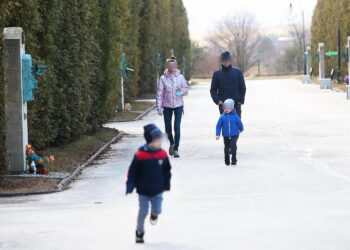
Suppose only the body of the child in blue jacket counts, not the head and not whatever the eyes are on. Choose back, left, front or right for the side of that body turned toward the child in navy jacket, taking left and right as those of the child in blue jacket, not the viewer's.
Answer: front

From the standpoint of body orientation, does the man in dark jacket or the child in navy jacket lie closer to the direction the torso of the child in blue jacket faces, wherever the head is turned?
the child in navy jacket

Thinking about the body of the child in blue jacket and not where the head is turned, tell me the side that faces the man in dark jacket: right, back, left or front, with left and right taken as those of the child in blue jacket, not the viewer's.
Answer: back

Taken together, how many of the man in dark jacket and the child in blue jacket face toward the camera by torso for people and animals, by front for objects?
2

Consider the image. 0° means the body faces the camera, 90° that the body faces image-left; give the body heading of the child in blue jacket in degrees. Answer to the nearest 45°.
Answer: approximately 0°

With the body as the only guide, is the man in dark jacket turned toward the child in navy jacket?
yes

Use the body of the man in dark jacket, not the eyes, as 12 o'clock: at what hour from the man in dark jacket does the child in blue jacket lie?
The child in blue jacket is roughly at 12 o'clock from the man in dark jacket.

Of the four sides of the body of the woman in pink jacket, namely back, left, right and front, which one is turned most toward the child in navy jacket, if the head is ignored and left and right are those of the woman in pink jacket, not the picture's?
front

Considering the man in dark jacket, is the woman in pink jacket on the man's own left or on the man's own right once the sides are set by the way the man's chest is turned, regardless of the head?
on the man's own right
